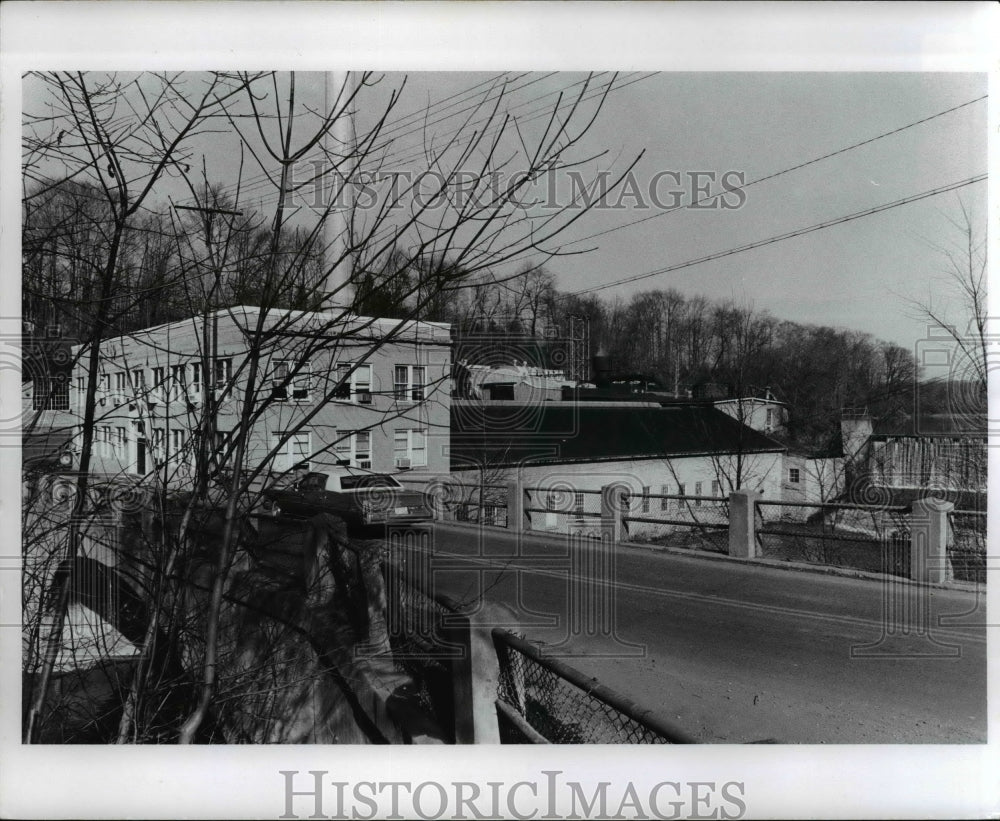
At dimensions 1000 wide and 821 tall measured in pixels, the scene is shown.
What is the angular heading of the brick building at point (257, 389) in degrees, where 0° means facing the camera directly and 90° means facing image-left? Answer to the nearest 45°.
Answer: approximately 45°

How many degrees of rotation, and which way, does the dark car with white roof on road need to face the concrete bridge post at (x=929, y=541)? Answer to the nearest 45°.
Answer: approximately 135° to its right

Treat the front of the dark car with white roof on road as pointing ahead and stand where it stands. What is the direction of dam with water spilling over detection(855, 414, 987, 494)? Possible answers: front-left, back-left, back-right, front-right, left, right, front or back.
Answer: back-right

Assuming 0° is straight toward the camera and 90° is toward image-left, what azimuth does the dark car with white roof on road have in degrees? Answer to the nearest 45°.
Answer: approximately 135°

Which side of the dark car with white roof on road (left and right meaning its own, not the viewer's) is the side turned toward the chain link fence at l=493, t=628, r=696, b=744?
back
